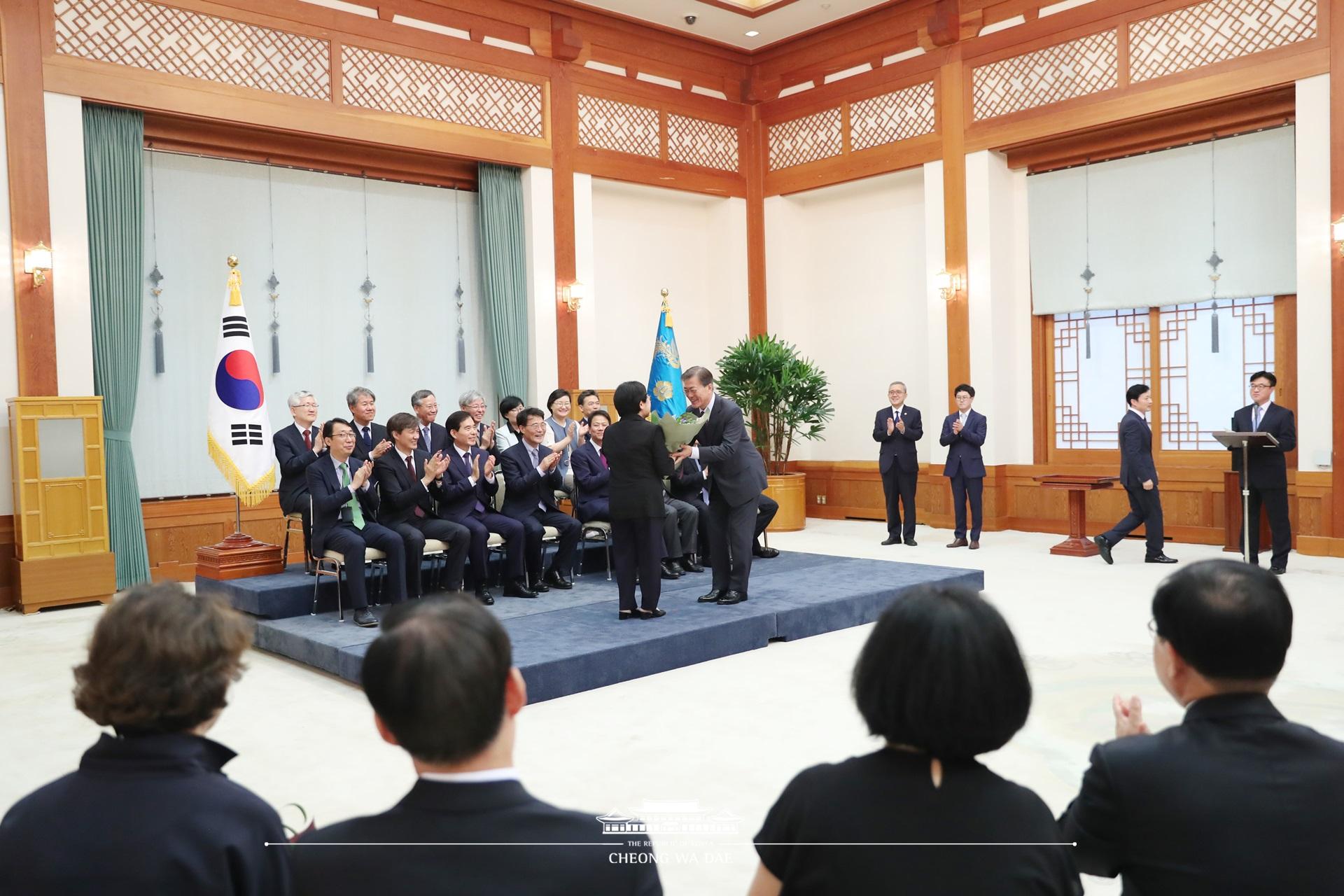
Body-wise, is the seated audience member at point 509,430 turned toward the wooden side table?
no

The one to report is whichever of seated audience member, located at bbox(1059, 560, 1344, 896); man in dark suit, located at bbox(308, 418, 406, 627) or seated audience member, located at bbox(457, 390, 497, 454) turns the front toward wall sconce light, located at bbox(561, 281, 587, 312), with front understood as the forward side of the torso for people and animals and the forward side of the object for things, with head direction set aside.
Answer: seated audience member, located at bbox(1059, 560, 1344, 896)

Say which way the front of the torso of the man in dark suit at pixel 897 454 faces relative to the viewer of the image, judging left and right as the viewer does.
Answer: facing the viewer

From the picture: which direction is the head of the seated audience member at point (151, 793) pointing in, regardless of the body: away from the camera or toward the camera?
away from the camera

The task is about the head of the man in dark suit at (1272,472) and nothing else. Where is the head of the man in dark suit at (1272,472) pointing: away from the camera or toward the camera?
toward the camera

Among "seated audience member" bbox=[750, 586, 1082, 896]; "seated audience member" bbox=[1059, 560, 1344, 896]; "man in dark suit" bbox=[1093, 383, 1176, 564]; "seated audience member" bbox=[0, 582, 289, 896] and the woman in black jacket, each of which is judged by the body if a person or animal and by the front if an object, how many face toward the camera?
0

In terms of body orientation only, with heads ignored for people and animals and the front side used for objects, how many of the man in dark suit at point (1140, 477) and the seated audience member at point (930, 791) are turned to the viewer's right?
1

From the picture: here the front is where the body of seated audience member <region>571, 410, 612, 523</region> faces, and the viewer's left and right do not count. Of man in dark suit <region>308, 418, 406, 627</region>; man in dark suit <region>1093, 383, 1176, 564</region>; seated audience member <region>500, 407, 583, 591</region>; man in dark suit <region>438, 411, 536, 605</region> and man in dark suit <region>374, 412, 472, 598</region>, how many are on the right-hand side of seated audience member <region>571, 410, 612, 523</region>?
4

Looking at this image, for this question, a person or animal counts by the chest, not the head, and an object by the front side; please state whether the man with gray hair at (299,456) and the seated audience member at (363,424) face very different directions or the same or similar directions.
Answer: same or similar directions

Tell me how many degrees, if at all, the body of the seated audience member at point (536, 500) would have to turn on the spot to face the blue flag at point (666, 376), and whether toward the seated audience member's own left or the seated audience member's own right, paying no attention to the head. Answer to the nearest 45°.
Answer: approximately 90° to the seated audience member's own left

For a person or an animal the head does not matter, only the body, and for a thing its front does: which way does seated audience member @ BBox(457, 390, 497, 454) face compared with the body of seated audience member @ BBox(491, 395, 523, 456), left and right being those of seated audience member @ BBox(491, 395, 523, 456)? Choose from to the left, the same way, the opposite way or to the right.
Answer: the same way

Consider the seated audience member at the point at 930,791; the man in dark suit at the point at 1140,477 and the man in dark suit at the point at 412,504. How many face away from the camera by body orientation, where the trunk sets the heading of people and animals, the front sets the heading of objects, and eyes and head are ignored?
1

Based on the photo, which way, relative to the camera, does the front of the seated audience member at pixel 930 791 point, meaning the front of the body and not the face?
away from the camera

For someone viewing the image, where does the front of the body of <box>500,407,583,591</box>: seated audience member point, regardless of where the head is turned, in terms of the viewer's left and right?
facing the viewer and to the right of the viewer

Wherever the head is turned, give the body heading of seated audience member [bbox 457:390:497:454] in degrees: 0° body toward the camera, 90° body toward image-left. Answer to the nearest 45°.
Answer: approximately 315°

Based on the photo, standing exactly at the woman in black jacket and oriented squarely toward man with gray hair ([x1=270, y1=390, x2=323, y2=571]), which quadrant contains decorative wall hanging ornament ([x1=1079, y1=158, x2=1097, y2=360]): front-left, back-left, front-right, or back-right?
back-right

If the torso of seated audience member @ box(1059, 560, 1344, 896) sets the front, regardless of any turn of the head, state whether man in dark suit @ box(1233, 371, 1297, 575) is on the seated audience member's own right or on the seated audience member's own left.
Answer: on the seated audience member's own right
